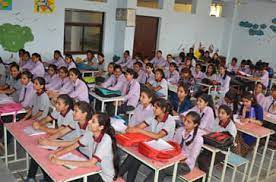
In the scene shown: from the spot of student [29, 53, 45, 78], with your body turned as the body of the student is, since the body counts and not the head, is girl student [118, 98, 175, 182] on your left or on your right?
on your left

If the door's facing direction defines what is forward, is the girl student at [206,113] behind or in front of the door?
in front

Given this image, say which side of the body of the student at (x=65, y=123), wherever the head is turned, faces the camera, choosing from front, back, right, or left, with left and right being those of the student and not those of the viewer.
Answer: left

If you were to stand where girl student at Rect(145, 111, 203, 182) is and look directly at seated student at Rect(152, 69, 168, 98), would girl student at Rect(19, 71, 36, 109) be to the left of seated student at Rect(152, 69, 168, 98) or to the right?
left

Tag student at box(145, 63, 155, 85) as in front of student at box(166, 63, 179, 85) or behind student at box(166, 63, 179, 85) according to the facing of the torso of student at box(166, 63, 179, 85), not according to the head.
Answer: in front

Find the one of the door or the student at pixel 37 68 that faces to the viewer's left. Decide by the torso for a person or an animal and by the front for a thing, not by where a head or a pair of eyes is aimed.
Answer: the student

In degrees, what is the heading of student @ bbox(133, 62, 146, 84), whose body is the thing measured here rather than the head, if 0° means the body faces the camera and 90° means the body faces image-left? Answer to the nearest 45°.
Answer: approximately 45°

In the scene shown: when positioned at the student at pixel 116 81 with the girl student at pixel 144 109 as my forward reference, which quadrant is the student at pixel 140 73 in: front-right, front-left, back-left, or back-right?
back-left

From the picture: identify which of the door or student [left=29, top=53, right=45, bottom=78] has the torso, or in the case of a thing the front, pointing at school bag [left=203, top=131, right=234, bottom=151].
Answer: the door

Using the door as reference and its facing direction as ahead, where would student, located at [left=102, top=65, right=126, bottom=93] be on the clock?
The student is roughly at 12 o'clock from the door.
